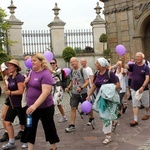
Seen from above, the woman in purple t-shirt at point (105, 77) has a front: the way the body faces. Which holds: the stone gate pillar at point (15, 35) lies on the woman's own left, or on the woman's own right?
on the woman's own right

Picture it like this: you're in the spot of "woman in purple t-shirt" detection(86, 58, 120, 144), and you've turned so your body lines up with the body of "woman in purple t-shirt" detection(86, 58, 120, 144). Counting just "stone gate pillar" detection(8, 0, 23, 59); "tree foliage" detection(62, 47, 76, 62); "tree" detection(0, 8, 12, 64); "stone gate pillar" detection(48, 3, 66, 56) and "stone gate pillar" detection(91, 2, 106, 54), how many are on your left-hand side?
0

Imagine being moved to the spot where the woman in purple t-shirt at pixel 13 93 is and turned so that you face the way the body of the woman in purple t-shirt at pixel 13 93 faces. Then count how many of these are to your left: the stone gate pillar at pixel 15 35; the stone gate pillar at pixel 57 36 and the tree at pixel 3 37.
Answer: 0

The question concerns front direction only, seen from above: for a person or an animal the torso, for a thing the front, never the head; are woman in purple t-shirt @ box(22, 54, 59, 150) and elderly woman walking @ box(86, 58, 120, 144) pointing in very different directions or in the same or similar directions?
same or similar directions

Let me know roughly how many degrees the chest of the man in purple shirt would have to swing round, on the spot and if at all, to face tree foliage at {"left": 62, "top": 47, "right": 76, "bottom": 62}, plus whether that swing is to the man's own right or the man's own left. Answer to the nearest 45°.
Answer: approximately 135° to the man's own right

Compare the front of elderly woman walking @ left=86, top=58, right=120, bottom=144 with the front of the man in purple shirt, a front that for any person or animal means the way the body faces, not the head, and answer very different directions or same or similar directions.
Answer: same or similar directions

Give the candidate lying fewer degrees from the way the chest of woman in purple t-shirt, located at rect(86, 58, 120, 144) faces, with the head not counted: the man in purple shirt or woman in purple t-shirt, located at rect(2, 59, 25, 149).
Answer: the woman in purple t-shirt

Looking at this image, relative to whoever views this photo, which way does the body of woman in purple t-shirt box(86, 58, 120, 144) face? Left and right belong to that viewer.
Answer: facing the viewer and to the left of the viewer

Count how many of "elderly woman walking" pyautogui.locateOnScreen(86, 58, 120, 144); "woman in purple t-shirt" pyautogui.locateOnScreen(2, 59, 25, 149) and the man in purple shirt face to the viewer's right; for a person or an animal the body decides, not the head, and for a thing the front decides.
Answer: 0

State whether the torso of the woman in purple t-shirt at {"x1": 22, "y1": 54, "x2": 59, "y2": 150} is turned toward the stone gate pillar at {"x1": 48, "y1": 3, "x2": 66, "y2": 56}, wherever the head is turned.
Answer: no

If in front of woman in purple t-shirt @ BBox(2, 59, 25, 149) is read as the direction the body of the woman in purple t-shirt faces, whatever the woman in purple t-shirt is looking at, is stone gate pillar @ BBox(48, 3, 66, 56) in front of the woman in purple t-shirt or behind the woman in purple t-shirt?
behind

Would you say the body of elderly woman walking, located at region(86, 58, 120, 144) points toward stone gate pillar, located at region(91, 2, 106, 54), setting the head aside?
no

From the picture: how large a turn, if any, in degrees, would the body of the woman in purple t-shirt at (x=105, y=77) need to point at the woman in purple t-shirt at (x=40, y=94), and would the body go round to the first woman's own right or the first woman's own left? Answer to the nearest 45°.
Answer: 0° — they already face them

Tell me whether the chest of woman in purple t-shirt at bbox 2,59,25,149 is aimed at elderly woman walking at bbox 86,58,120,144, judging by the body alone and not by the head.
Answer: no

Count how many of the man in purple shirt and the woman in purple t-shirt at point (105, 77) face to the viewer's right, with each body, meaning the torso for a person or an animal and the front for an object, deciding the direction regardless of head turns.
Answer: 0

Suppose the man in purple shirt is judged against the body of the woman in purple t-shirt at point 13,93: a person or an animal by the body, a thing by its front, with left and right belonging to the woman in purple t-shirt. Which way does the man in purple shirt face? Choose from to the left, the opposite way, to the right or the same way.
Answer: the same way

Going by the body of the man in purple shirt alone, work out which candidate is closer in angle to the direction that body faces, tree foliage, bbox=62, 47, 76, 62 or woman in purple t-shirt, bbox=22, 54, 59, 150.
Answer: the woman in purple t-shirt

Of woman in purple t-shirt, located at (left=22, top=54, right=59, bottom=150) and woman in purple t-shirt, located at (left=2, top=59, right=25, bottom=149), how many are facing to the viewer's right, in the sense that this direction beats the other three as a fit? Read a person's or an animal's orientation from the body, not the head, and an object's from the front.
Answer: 0

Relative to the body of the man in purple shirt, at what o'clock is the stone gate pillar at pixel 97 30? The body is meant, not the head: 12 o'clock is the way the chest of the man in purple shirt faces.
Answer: The stone gate pillar is roughly at 4 o'clock from the man in purple shirt.
